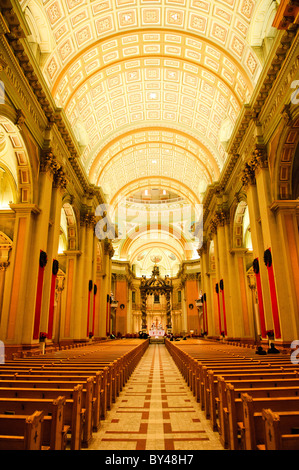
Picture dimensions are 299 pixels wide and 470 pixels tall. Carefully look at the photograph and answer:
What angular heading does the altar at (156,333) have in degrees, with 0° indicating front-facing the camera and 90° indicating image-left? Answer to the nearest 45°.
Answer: approximately 0°

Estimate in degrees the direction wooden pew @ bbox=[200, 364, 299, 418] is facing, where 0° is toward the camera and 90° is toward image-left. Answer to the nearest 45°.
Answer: approximately 180°

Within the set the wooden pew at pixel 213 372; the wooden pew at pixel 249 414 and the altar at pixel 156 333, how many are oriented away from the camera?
2

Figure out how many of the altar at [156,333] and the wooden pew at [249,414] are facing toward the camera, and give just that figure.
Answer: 1

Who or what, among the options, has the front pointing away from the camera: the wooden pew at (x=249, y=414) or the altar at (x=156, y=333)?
the wooden pew

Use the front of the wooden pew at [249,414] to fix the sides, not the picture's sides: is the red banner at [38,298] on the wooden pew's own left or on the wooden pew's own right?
on the wooden pew's own left

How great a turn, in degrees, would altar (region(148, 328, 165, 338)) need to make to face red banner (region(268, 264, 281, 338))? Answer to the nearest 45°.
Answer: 0° — it already faces it

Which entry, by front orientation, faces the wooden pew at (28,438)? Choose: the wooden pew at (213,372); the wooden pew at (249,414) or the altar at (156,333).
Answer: the altar

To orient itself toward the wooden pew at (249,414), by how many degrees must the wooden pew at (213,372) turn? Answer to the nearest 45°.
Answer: approximately 180°

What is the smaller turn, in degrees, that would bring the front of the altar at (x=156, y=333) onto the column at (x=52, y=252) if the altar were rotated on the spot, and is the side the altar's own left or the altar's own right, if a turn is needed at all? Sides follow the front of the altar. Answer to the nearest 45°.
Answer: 0° — it already faces it

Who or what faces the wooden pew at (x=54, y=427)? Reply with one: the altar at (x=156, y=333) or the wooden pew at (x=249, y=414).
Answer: the altar

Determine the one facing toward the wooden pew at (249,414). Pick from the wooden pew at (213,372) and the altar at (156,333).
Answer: the altar

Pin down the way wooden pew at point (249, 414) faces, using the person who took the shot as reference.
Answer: facing away from the viewer
